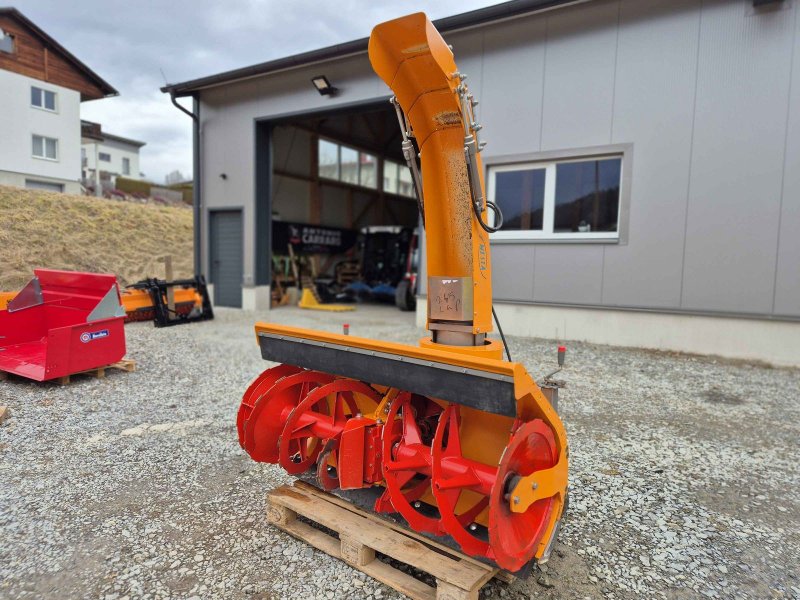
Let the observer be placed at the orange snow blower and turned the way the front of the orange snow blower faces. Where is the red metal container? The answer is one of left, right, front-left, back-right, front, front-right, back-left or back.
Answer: right

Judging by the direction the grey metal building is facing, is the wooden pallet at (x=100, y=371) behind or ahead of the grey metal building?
ahead

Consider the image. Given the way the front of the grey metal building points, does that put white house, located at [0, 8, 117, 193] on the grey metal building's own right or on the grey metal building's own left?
on the grey metal building's own right

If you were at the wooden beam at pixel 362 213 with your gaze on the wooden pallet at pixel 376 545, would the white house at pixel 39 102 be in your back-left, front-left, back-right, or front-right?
back-right

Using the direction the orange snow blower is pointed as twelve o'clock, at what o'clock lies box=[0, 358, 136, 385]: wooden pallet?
The wooden pallet is roughly at 3 o'clock from the orange snow blower.

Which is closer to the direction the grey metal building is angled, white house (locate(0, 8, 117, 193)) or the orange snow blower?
the orange snow blower

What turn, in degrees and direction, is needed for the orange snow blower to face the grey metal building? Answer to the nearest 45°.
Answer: approximately 180°

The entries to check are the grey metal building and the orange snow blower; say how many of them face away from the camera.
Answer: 0

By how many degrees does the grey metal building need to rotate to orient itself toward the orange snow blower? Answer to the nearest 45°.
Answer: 0° — it already faces it

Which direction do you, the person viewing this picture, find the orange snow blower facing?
facing the viewer and to the left of the viewer

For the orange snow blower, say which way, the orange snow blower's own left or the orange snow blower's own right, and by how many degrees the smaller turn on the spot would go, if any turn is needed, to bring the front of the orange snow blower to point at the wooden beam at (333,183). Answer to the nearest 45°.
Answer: approximately 135° to the orange snow blower's own right

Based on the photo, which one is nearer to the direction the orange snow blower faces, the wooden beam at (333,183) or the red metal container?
the red metal container

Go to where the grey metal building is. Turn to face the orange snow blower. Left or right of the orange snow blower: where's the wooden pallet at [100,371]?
right

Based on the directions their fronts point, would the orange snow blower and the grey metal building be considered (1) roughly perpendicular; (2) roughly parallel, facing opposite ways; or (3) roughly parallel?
roughly parallel

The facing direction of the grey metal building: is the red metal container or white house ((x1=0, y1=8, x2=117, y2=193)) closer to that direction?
the red metal container

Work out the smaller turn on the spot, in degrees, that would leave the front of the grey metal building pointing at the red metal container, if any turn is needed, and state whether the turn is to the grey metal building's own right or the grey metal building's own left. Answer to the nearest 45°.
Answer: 0° — it already faces it

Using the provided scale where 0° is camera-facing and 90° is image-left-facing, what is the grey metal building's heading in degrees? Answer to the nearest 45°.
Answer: approximately 45°
